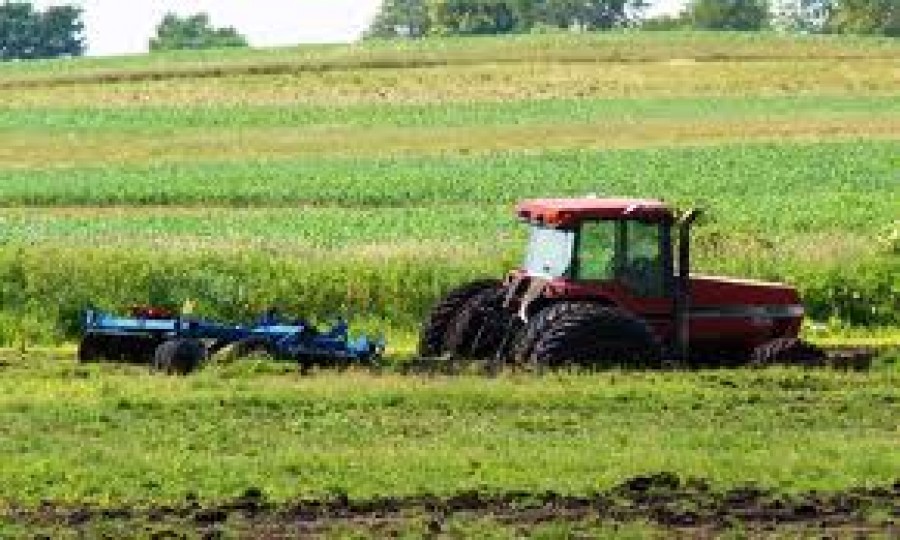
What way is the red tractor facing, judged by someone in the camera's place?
facing away from the viewer and to the right of the viewer

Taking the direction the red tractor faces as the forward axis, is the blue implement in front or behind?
behind
